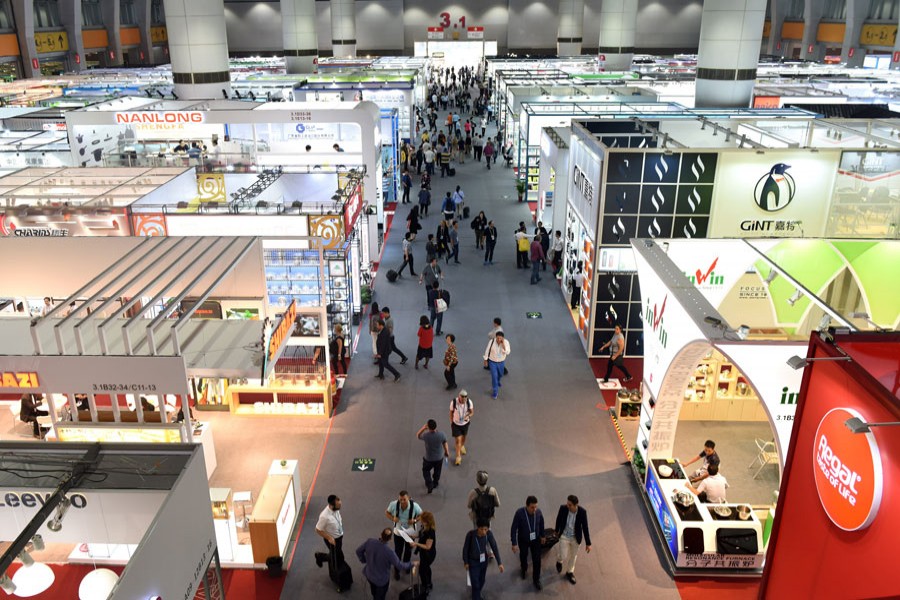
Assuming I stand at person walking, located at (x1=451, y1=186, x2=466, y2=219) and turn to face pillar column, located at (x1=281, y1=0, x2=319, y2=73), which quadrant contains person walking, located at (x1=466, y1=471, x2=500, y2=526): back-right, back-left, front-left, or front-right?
back-left

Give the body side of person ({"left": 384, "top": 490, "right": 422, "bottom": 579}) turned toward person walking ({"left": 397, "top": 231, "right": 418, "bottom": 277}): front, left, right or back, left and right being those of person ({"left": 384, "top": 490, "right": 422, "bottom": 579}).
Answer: back

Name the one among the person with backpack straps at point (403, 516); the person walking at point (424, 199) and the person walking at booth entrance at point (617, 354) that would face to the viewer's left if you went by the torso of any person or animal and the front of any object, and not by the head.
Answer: the person walking at booth entrance at point (617, 354)

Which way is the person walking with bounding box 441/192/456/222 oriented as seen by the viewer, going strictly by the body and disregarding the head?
away from the camera

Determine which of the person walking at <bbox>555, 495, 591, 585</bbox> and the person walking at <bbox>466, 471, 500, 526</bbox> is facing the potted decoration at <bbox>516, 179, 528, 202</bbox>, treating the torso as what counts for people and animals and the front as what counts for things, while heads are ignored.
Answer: the person walking at <bbox>466, 471, 500, 526</bbox>

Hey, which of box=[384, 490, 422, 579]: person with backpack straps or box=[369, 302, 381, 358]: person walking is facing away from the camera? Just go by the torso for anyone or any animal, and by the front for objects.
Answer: box=[369, 302, 381, 358]: person walking

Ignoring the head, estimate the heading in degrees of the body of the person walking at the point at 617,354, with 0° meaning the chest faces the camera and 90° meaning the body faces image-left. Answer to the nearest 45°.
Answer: approximately 90°

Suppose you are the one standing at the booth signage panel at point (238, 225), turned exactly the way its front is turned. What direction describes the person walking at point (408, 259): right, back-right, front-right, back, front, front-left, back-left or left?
back-left

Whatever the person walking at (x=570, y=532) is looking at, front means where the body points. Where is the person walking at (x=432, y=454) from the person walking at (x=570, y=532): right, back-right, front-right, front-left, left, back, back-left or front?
back-right

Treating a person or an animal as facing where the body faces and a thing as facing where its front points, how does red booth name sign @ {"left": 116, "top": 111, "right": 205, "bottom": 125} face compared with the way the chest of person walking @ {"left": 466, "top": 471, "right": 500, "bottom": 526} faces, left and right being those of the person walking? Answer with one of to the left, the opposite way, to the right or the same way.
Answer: the opposite way
